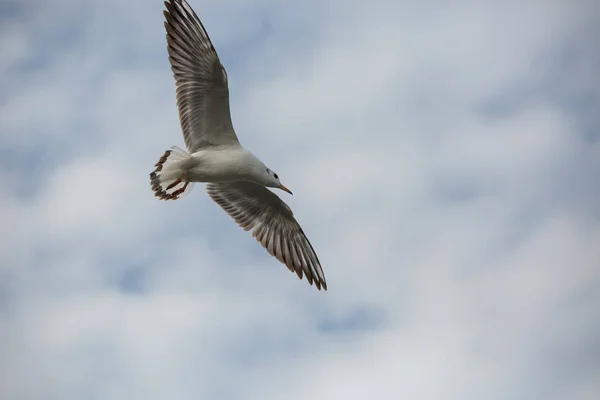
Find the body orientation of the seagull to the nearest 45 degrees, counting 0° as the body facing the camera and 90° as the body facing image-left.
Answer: approximately 270°
